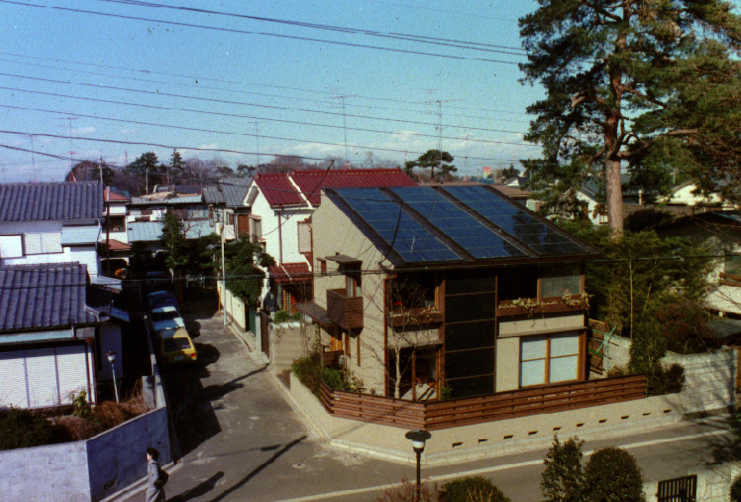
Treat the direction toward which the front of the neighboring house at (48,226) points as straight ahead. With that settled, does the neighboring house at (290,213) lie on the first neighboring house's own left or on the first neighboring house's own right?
on the first neighboring house's own left
